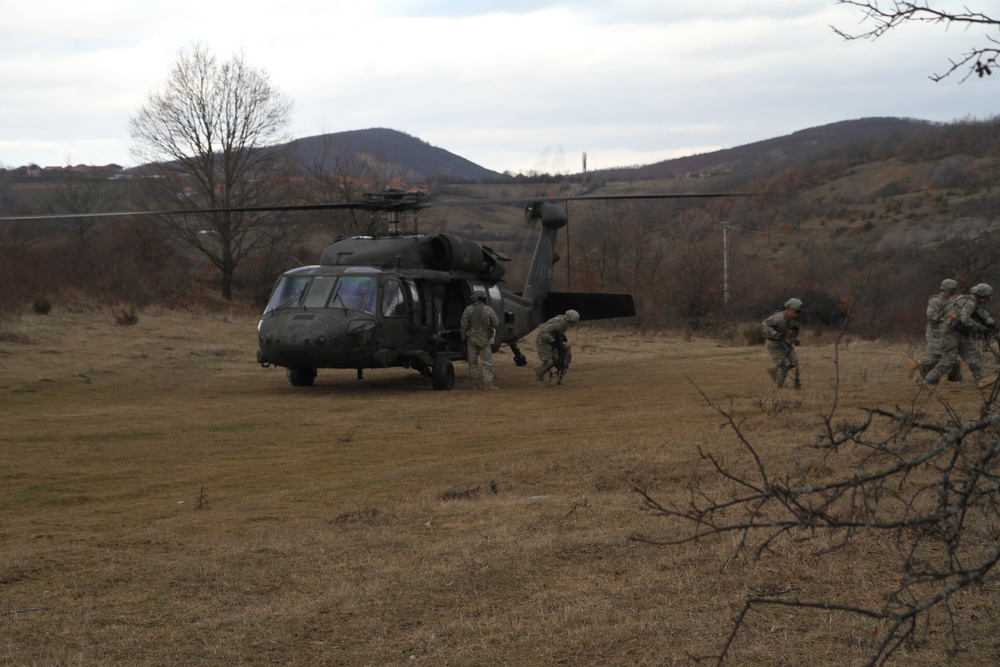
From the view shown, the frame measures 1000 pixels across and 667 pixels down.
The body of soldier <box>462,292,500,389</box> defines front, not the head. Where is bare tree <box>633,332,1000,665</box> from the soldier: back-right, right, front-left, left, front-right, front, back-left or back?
back

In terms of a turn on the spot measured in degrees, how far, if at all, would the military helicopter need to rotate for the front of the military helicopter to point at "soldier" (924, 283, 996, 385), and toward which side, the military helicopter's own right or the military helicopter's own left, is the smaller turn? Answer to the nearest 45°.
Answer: approximately 90° to the military helicopter's own left

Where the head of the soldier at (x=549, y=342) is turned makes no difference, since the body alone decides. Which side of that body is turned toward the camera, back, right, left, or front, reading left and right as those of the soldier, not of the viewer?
right

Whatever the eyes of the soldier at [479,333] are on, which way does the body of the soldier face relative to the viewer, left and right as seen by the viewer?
facing away from the viewer

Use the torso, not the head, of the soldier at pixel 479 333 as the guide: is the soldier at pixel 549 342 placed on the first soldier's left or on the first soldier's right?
on the first soldier's right

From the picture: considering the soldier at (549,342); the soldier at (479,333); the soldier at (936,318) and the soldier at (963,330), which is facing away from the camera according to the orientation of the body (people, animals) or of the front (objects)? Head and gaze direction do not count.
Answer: the soldier at (479,333)
